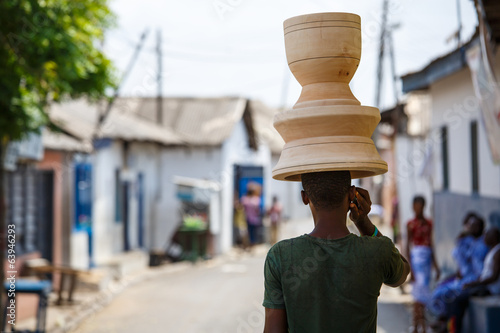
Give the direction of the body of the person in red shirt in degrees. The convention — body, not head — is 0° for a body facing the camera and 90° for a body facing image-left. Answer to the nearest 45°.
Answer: approximately 0°

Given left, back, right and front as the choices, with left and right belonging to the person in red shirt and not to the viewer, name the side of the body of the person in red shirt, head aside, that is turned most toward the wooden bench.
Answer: right

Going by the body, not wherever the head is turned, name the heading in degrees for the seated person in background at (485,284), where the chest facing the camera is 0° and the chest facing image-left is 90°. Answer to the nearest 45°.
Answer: approximately 90°

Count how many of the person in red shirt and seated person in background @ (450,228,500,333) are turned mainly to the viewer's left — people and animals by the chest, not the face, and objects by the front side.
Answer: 1

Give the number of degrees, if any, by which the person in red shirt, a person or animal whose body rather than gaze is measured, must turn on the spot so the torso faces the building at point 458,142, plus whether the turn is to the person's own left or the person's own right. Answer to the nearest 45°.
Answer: approximately 90° to the person's own left

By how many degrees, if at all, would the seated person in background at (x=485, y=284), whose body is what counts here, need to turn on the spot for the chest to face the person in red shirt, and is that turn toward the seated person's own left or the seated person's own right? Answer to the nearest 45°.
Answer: approximately 45° to the seated person's own right

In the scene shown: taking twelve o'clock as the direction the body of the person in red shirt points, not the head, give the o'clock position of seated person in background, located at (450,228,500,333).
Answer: The seated person in background is roughly at 11 o'clock from the person in red shirt.

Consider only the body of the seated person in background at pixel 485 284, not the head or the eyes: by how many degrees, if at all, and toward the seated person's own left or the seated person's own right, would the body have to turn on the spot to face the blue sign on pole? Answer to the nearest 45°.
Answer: approximately 45° to the seated person's own right

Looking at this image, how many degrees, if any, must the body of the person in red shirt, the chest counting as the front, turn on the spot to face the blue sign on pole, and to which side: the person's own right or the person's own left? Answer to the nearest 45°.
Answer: approximately 135° to the person's own right

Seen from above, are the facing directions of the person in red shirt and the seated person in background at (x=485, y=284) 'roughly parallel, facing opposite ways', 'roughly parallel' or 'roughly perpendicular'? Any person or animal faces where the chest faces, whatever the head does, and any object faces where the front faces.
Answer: roughly perpendicular
